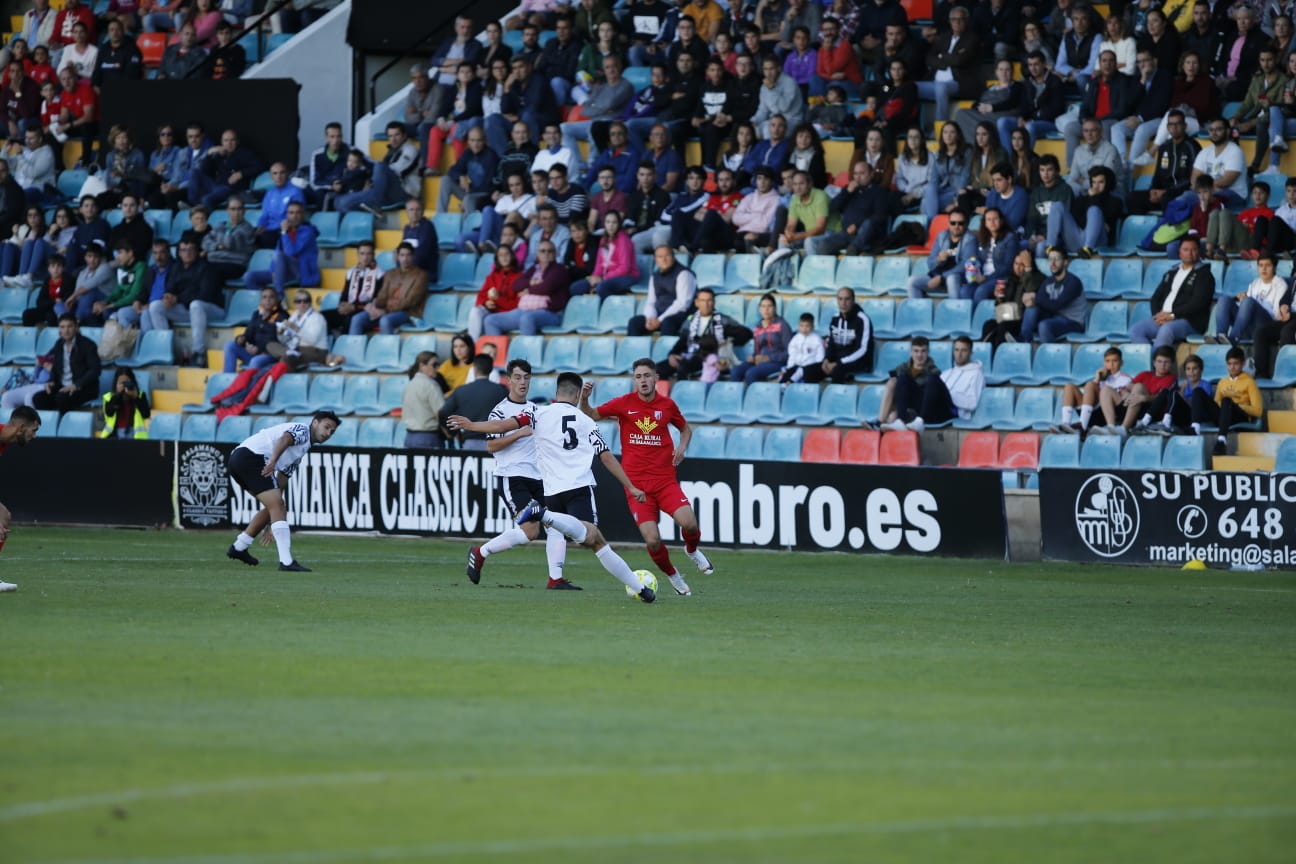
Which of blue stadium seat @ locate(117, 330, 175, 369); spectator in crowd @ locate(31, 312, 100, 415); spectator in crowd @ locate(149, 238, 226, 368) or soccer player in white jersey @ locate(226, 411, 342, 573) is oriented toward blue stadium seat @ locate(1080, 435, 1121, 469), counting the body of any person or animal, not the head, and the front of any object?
the soccer player in white jersey

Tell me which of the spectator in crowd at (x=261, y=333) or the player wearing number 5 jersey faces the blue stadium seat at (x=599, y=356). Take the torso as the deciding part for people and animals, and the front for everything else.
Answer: the player wearing number 5 jersey

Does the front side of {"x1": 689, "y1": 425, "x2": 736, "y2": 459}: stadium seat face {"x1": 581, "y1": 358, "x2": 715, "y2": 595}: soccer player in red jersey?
yes

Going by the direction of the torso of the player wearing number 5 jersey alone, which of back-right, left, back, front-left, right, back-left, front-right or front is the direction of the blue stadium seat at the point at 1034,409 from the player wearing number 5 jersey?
front-right

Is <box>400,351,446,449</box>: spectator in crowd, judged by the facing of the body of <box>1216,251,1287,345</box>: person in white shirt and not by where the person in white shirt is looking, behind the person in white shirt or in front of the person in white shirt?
in front

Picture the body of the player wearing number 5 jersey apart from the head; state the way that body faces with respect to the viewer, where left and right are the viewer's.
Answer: facing away from the viewer

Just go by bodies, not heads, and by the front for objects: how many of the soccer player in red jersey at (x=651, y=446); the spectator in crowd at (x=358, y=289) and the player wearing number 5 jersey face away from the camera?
1

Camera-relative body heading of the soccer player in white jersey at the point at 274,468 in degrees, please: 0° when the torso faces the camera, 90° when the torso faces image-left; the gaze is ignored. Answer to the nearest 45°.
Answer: approximately 270°

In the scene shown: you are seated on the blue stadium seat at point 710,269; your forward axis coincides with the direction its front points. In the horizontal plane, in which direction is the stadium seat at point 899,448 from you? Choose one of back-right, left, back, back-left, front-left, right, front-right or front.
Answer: front-left

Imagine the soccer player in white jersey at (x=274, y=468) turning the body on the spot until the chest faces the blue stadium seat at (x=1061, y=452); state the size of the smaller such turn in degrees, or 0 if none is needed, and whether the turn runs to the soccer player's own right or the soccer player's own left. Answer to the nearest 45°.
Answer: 0° — they already face it

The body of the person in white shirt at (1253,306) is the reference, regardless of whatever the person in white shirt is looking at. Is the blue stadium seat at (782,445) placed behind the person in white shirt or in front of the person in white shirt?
in front
